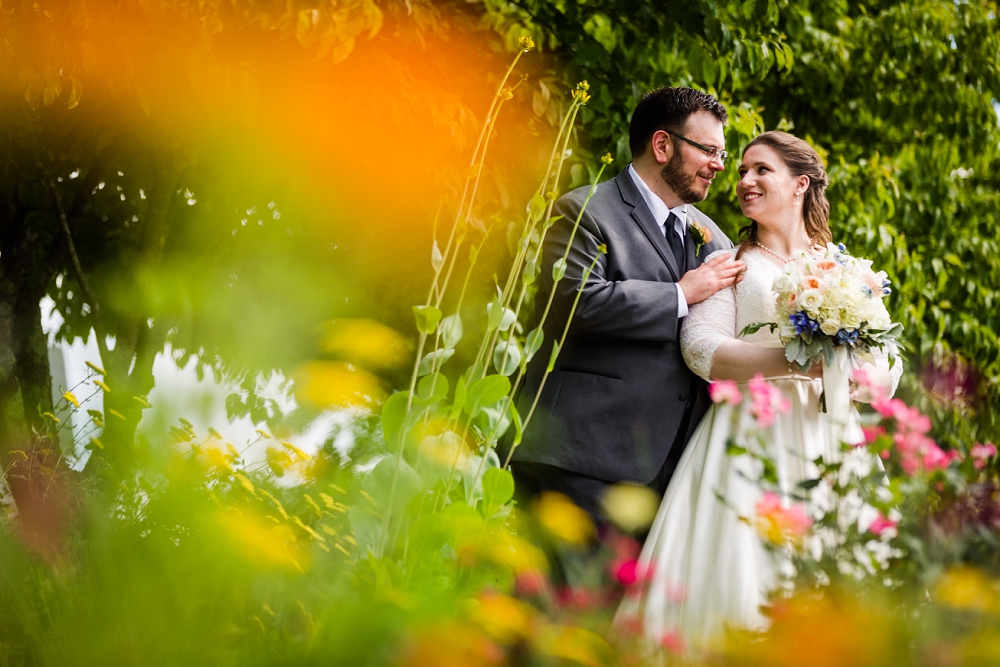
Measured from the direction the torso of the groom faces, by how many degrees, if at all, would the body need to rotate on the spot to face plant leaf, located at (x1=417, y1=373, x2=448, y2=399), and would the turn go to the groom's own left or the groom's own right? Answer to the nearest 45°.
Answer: approximately 45° to the groom's own right

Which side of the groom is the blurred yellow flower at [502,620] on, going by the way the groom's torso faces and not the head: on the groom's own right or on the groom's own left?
on the groom's own right

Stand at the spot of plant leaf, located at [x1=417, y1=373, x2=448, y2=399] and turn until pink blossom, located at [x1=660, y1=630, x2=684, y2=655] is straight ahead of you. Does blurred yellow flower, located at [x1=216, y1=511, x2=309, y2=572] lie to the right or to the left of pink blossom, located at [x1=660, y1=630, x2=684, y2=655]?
right

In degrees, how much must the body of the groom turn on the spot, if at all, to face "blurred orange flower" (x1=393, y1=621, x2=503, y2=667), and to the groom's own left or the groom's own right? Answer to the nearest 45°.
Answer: approximately 45° to the groom's own right

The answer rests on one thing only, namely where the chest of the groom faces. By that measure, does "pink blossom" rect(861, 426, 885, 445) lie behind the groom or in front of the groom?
in front

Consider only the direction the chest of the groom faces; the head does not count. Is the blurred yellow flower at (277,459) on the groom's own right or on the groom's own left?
on the groom's own right

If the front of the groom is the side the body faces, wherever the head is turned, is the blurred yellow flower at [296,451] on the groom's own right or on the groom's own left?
on the groom's own right

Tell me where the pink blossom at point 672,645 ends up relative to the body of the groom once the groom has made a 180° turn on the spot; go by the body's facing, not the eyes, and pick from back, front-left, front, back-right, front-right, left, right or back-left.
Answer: back-left

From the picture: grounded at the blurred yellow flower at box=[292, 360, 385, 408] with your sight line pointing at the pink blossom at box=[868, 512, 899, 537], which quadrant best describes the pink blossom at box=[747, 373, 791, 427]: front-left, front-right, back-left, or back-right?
front-left

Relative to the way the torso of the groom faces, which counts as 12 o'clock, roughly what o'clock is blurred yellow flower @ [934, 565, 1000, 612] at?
The blurred yellow flower is roughly at 1 o'clock from the groom.

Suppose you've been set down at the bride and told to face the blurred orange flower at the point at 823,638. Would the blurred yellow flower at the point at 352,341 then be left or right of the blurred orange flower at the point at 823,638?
right
